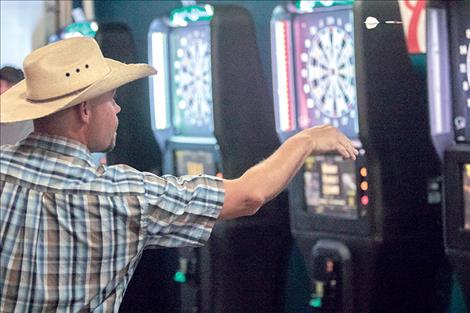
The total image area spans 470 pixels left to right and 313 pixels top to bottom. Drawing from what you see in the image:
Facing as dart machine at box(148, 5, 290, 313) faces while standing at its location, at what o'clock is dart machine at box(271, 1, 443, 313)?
dart machine at box(271, 1, 443, 313) is roughly at 9 o'clock from dart machine at box(148, 5, 290, 313).

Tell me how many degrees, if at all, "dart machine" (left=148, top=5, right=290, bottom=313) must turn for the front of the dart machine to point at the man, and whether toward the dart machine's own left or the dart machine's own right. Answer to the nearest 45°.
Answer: approximately 45° to the dart machine's own left

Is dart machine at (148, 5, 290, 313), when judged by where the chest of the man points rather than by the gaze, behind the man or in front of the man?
in front

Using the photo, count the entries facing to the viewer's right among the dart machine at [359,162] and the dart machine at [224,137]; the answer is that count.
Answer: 0

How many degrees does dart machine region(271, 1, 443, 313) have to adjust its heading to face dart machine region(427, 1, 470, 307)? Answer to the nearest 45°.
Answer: approximately 90° to its left

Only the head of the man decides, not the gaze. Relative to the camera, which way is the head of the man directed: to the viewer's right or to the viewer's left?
to the viewer's right

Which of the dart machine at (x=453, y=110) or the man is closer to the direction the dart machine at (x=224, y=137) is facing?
the man

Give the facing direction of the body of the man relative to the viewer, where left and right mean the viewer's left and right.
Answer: facing away from the viewer and to the right of the viewer

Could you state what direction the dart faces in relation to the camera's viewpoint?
facing to the right of the viewer

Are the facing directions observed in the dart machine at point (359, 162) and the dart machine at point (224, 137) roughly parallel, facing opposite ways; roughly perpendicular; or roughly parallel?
roughly parallel

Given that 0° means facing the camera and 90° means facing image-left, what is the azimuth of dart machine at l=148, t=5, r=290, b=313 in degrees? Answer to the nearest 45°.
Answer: approximately 45°

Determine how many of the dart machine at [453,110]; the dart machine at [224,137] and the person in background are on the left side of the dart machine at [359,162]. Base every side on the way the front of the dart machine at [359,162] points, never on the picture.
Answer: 1

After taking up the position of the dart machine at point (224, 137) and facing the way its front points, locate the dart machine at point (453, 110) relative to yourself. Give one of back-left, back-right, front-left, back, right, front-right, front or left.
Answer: left

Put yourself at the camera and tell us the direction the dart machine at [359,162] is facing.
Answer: facing the viewer and to the left of the viewer

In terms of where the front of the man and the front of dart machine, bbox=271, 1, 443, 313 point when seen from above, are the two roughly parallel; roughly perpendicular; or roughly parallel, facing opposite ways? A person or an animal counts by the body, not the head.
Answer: roughly parallel, facing opposite ways

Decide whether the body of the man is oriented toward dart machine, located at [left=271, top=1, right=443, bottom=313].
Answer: yes

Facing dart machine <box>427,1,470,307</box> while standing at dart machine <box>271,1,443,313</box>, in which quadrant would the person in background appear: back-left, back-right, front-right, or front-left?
back-right
